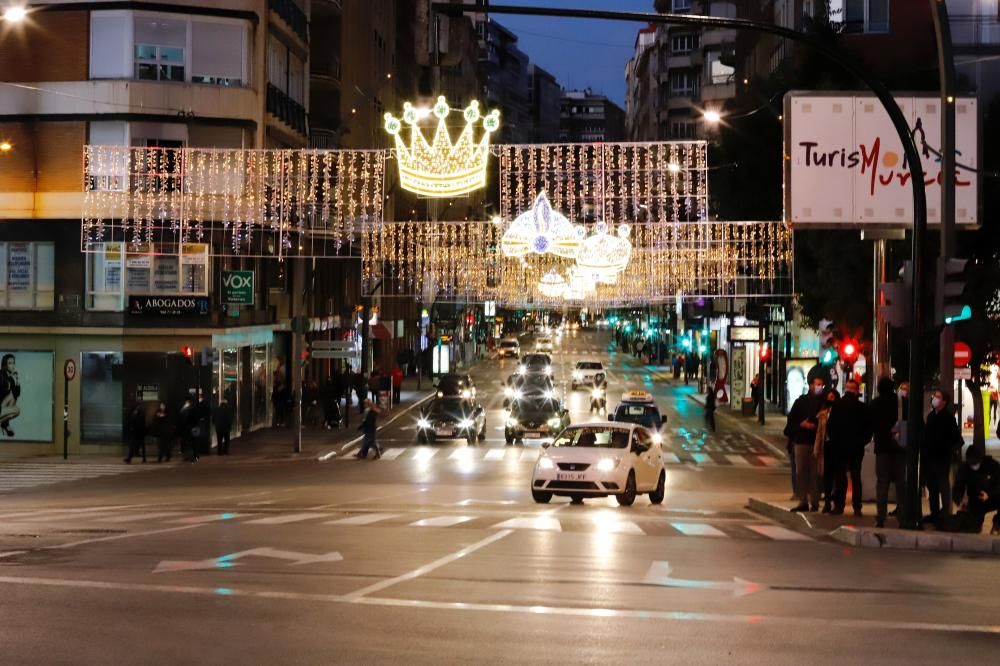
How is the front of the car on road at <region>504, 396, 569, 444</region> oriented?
toward the camera

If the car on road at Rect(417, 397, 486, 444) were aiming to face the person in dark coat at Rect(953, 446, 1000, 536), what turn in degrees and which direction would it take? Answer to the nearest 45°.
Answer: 0° — it already faces them

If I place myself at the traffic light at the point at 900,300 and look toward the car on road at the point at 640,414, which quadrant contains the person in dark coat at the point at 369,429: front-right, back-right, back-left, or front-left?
front-left

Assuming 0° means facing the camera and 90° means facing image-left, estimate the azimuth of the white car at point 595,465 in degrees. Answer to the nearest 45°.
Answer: approximately 45°

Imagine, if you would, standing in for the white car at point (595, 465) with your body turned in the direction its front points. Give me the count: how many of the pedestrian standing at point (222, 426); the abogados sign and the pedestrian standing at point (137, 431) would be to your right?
3

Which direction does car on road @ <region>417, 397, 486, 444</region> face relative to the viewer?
toward the camera

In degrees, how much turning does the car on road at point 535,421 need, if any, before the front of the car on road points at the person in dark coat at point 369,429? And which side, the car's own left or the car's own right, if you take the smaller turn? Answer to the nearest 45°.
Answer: approximately 45° to the car's own right

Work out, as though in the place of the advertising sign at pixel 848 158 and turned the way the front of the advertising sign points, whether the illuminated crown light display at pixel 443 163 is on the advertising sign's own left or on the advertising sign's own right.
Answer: on the advertising sign's own right

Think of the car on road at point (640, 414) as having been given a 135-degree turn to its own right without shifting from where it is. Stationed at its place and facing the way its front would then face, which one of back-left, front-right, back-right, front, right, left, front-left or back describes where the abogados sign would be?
front-left

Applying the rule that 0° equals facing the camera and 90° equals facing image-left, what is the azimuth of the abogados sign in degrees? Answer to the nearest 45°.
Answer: approximately 0°

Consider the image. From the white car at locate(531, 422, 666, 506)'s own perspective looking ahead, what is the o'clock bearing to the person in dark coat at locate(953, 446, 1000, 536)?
The person in dark coat is roughly at 9 o'clock from the white car.
